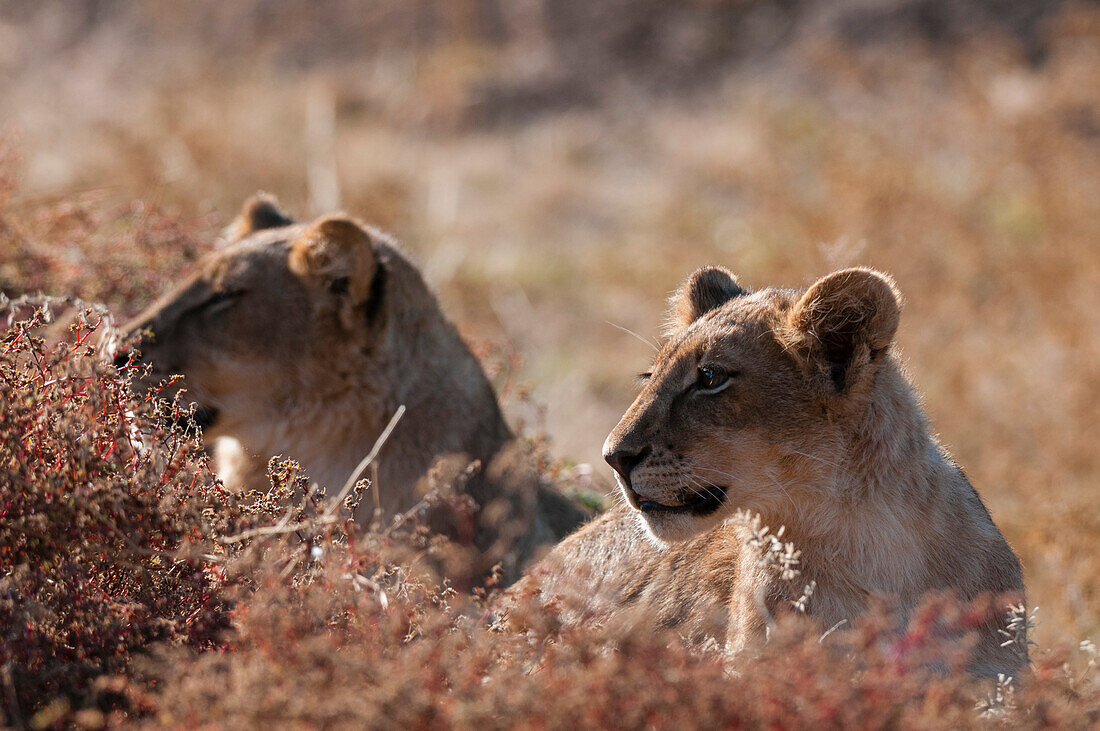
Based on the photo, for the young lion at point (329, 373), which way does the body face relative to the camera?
to the viewer's left

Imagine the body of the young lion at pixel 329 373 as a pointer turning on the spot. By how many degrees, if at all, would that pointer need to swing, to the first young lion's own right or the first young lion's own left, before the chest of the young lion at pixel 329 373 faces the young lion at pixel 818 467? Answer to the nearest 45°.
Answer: approximately 135° to the first young lion's own left

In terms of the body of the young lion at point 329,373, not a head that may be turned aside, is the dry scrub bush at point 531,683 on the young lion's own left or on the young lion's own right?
on the young lion's own left

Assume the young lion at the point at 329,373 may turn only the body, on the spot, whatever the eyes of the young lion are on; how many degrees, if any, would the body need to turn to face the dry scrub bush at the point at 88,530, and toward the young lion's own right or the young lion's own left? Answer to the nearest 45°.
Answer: approximately 90° to the young lion's own left

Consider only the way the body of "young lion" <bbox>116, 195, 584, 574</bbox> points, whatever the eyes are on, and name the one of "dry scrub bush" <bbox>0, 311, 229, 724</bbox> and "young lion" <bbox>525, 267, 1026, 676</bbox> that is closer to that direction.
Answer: the dry scrub bush
